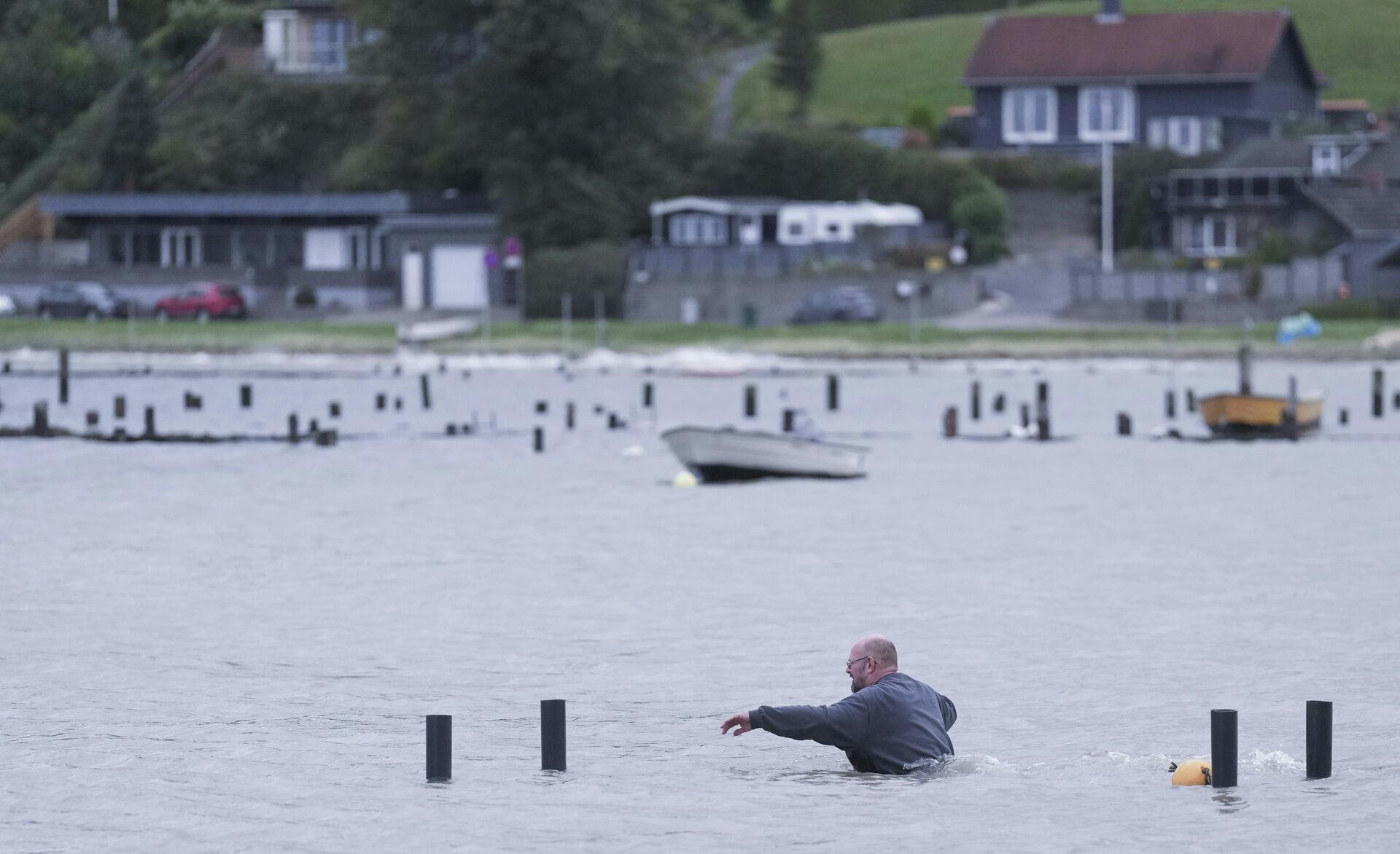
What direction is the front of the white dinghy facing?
to the viewer's left

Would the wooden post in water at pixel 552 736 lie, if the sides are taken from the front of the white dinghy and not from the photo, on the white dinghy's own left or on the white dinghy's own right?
on the white dinghy's own left

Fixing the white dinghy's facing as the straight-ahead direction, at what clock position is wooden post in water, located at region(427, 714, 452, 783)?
The wooden post in water is roughly at 9 o'clock from the white dinghy.

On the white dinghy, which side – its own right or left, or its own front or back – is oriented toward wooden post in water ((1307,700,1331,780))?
left

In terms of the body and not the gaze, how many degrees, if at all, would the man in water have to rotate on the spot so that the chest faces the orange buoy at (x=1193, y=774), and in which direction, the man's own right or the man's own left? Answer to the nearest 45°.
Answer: approximately 135° to the man's own right

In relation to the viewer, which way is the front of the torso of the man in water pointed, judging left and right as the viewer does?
facing away from the viewer and to the left of the viewer

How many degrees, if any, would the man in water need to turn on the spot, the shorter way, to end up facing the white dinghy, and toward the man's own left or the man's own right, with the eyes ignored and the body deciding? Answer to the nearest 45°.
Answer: approximately 45° to the man's own right
